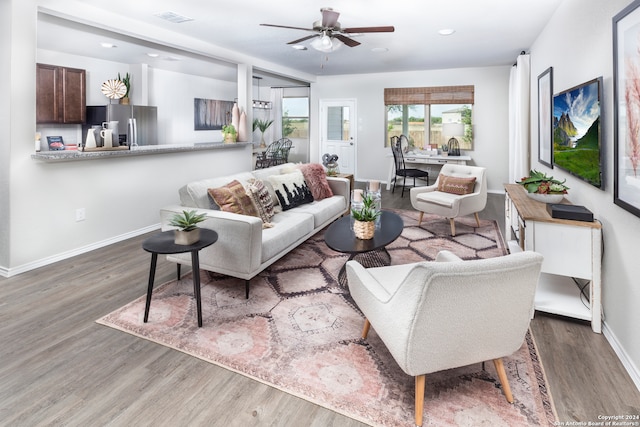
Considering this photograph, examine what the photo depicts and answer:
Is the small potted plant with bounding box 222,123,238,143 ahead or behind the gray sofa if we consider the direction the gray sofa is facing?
behind

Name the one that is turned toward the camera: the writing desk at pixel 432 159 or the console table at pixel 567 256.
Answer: the writing desk at pixel 432 159

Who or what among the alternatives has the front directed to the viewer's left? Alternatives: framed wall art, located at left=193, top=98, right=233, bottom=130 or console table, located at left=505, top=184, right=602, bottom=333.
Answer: the console table

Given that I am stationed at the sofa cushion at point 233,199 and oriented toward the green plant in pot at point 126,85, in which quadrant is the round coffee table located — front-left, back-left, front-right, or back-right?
back-right

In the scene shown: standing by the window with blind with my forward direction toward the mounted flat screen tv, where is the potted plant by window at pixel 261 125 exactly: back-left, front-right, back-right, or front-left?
back-right

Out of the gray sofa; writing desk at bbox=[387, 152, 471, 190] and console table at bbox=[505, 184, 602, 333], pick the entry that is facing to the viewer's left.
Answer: console table at bbox=[505, 184, 602, 333]

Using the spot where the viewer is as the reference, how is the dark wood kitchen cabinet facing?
facing the viewer and to the right of the viewer

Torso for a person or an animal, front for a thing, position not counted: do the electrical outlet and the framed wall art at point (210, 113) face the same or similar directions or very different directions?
same or similar directions

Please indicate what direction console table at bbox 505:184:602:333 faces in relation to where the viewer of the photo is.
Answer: facing to the left of the viewer

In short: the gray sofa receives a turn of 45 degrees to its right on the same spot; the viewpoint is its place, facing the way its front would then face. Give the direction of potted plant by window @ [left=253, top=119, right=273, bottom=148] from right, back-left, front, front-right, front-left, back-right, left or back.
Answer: back

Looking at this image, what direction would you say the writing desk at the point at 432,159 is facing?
toward the camera

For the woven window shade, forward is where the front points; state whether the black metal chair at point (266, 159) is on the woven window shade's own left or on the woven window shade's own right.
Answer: on the woven window shade's own right

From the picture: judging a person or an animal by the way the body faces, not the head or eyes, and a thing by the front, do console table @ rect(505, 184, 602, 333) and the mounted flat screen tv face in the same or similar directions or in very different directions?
same or similar directions
